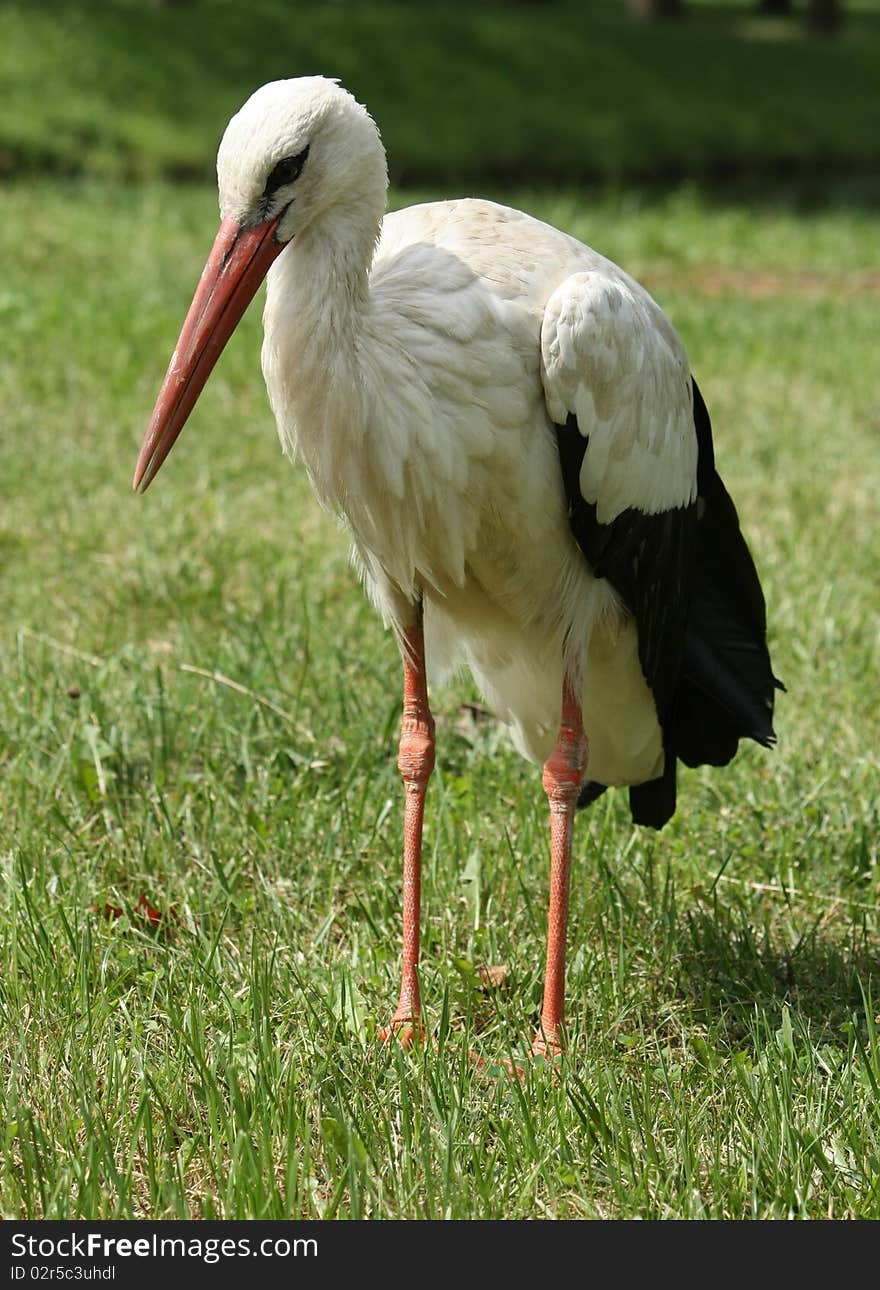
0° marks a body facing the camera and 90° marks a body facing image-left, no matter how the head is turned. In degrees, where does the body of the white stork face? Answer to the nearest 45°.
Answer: approximately 45°
